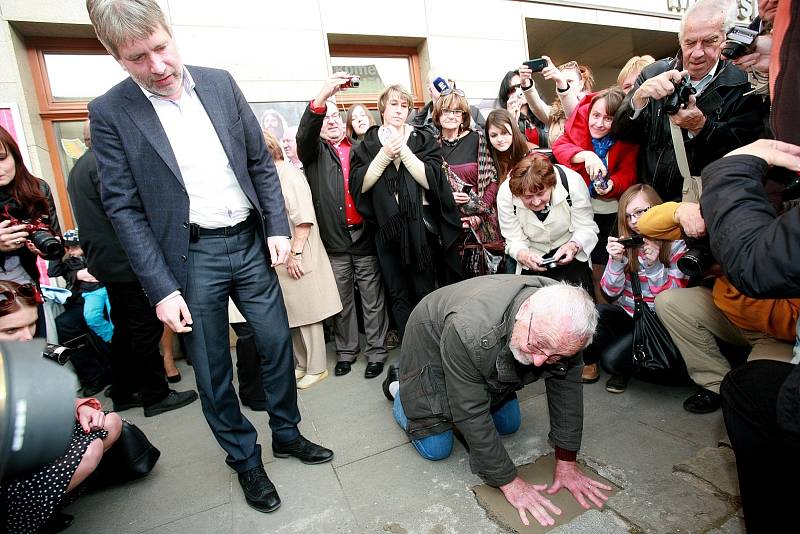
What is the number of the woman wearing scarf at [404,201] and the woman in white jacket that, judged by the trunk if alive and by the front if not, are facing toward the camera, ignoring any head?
2

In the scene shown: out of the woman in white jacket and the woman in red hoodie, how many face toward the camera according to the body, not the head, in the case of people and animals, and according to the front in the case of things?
2

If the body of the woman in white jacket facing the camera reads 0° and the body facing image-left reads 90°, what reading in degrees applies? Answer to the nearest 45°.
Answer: approximately 0°

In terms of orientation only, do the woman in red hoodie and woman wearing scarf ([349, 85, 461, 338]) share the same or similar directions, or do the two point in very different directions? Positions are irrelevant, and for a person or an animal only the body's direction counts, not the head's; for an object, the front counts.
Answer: same or similar directions

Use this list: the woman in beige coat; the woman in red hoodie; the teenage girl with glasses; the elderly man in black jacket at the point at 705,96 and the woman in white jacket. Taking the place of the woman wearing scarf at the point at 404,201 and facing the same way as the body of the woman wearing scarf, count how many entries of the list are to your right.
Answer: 1

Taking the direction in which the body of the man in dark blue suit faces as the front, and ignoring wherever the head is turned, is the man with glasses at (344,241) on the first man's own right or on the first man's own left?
on the first man's own left

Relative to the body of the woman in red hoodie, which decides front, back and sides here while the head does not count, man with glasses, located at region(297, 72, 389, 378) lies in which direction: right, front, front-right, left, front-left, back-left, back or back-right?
right

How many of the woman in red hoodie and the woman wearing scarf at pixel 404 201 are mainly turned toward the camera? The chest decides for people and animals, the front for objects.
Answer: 2

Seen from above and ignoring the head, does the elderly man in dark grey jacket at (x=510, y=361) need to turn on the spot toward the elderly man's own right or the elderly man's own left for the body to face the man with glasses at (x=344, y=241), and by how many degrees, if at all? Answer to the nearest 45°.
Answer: approximately 180°

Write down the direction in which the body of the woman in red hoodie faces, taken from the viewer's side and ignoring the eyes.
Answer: toward the camera

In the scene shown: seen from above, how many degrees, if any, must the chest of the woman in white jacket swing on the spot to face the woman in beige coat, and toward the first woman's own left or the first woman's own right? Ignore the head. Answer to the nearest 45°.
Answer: approximately 90° to the first woman's own right

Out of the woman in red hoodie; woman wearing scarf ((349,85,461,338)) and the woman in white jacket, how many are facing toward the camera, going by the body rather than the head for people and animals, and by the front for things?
3
